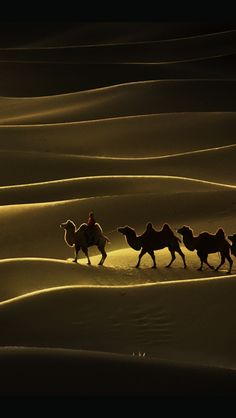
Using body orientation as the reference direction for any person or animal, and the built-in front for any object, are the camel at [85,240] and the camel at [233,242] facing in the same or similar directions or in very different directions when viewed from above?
same or similar directions

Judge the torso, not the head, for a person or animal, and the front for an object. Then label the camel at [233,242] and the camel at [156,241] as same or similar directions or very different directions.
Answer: same or similar directions

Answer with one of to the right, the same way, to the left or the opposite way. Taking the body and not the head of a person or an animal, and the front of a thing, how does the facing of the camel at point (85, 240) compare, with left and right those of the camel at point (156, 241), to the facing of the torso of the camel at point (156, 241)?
the same way

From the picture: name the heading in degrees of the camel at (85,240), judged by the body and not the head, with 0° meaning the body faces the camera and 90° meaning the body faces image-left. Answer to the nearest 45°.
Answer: approximately 90°

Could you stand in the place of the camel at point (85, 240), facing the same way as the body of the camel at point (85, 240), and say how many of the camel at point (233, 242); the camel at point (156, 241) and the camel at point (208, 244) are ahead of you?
0

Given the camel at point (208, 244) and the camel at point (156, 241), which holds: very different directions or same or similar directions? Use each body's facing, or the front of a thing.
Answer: same or similar directions

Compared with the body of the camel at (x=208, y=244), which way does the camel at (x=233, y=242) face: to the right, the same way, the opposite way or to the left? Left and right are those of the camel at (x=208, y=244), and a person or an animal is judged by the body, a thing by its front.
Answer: the same way

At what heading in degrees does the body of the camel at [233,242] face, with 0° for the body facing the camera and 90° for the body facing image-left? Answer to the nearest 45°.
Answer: approximately 90°

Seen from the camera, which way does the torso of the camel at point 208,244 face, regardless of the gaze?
to the viewer's left

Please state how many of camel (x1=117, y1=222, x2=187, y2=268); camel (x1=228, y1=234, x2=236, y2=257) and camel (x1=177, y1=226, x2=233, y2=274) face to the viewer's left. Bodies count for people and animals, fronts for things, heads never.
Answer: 3

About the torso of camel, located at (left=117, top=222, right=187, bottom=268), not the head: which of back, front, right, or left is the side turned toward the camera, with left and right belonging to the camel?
left

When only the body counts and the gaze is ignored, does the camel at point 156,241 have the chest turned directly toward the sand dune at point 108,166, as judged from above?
no
